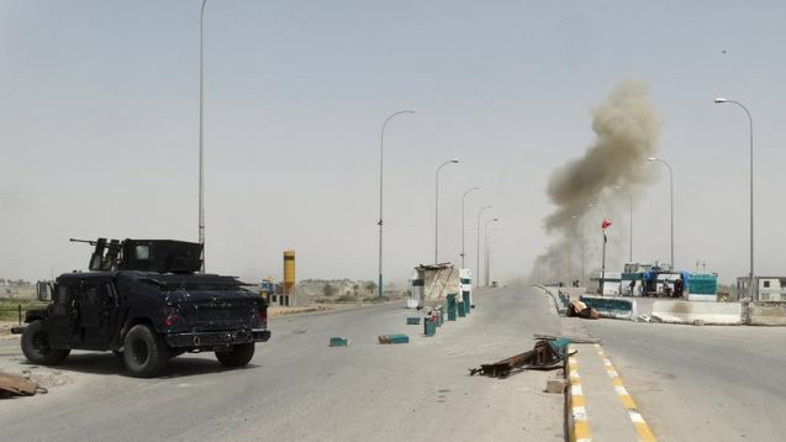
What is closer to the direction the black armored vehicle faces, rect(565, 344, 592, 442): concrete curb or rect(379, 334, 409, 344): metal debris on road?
the metal debris on road

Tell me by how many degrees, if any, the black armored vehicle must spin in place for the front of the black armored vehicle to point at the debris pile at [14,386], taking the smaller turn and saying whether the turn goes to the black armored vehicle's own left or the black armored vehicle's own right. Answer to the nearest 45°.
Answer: approximately 90° to the black armored vehicle's own left

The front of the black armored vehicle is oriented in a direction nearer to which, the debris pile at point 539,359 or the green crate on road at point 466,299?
the green crate on road

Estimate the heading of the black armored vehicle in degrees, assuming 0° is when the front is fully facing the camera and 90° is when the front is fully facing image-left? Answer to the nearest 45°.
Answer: approximately 135°

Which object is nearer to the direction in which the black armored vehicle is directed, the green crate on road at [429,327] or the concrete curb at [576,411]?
the green crate on road

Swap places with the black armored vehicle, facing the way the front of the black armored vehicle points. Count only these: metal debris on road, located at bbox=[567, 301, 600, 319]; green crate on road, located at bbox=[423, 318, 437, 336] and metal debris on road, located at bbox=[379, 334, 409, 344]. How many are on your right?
3

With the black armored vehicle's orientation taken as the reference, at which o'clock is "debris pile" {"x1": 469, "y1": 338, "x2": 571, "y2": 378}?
The debris pile is roughly at 5 o'clock from the black armored vehicle.

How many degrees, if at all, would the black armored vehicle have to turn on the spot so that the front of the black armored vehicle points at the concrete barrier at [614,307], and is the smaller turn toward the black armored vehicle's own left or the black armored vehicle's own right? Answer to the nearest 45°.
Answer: approximately 90° to the black armored vehicle's own right

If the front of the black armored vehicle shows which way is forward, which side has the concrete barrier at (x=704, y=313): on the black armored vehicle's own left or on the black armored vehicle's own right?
on the black armored vehicle's own right

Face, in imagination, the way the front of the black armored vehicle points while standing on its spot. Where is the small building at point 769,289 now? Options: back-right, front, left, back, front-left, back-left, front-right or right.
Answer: right

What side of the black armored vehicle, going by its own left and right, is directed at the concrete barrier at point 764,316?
right

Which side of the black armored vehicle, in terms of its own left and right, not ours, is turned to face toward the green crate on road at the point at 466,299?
right

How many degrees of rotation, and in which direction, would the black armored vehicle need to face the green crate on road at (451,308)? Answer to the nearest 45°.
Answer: approximately 90° to its right
